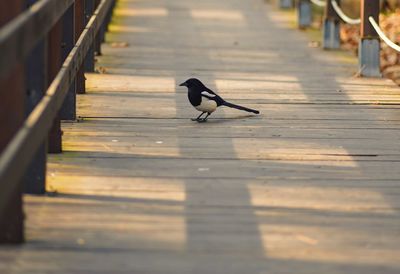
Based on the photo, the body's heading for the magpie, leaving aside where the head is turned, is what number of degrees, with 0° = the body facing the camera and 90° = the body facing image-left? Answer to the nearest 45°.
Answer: approximately 90°
